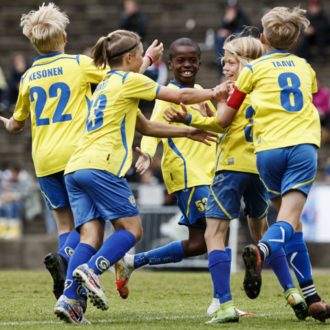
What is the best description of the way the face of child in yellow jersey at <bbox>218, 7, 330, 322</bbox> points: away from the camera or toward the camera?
away from the camera

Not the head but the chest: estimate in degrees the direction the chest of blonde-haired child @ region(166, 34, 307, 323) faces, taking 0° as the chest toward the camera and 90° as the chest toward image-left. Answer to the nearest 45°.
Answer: approximately 135°

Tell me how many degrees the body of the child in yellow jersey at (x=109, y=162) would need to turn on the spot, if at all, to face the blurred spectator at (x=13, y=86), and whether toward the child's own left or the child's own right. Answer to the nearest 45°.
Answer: approximately 45° to the child's own left

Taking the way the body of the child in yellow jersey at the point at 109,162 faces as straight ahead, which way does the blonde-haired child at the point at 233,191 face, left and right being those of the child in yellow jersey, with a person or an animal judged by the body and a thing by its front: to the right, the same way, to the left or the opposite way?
to the left

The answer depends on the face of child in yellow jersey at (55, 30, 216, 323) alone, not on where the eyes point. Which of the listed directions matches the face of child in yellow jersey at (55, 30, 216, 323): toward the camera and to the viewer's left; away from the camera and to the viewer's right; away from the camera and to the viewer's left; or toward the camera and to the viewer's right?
away from the camera and to the viewer's right

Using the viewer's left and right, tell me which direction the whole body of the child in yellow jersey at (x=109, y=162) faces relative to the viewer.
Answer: facing away from the viewer and to the right of the viewer

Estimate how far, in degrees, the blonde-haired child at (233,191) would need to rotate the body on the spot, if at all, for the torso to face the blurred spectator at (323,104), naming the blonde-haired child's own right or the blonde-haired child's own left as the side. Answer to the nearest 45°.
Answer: approximately 45° to the blonde-haired child's own right
